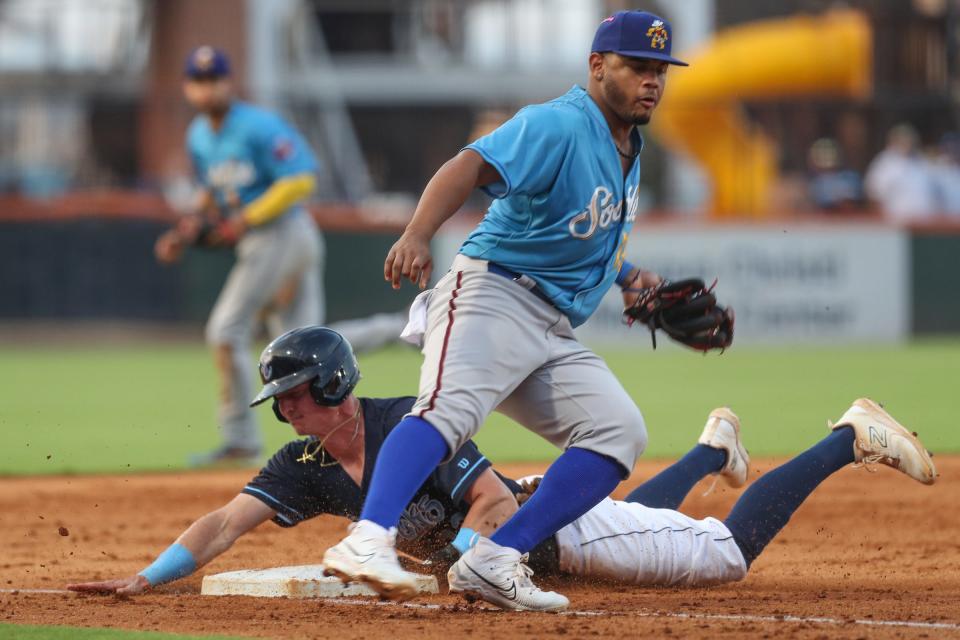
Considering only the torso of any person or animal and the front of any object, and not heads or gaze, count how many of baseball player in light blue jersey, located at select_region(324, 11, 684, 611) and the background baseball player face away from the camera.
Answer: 0

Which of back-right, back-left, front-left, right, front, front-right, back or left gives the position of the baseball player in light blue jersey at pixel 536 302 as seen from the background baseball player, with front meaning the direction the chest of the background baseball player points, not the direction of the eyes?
front-left

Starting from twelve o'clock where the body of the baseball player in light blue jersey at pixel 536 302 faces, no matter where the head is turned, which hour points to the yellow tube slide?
The yellow tube slide is roughly at 8 o'clock from the baseball player in light blue jersey.

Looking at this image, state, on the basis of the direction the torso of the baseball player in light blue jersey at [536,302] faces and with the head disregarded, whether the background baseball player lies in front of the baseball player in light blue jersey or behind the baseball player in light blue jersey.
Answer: behind

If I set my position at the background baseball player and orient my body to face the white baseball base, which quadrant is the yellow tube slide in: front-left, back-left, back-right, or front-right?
back-left

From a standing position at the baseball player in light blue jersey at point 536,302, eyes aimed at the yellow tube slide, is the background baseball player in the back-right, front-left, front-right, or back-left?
front-left

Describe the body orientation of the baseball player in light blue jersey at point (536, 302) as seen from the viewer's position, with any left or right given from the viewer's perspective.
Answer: facing the viewer and to the right of the viewer
